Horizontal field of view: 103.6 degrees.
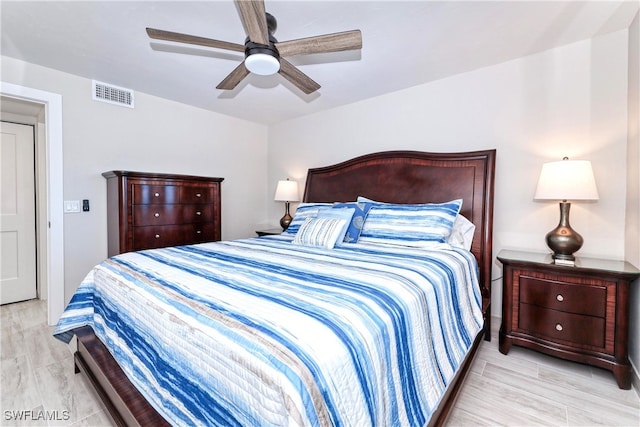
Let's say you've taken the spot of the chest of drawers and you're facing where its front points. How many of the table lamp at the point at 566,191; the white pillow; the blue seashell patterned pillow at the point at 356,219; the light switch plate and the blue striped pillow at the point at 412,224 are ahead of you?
4

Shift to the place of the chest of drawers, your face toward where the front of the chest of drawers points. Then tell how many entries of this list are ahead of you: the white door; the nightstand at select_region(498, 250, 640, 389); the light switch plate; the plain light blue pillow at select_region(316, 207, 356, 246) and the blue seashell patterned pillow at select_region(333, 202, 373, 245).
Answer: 3

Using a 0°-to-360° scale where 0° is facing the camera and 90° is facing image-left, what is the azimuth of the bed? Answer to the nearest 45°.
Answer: approximately 45°

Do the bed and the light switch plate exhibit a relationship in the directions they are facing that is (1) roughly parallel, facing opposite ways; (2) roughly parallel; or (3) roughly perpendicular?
roughly perpendicular

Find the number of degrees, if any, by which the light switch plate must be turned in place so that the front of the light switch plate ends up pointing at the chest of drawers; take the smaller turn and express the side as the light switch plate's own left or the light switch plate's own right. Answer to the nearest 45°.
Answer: approximately 45° to the light switch plate's own left

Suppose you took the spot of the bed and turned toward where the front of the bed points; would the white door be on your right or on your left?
on your right
